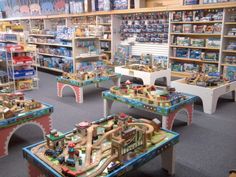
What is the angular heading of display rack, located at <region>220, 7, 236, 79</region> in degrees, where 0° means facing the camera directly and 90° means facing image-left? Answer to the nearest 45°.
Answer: approximately 45°

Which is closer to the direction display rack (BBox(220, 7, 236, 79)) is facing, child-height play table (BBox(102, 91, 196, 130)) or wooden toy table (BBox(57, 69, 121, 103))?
the wooden toy table

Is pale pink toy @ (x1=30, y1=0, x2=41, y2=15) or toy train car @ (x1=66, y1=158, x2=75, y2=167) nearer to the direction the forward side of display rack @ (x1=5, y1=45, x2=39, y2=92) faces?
the toy train car

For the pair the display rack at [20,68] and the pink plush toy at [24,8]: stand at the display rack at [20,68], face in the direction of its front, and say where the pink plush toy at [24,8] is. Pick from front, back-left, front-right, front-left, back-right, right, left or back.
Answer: back-left

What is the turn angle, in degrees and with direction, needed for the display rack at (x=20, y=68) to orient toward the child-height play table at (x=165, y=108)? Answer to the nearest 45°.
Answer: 0° — it already faces it

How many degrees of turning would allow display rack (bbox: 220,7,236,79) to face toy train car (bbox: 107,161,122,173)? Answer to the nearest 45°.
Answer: approximately 45° to its left

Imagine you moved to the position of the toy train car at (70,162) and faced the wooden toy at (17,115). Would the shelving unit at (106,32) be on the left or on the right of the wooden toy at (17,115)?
right

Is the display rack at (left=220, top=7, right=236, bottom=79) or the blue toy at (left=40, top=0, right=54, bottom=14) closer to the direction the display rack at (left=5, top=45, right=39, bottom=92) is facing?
the display rack
